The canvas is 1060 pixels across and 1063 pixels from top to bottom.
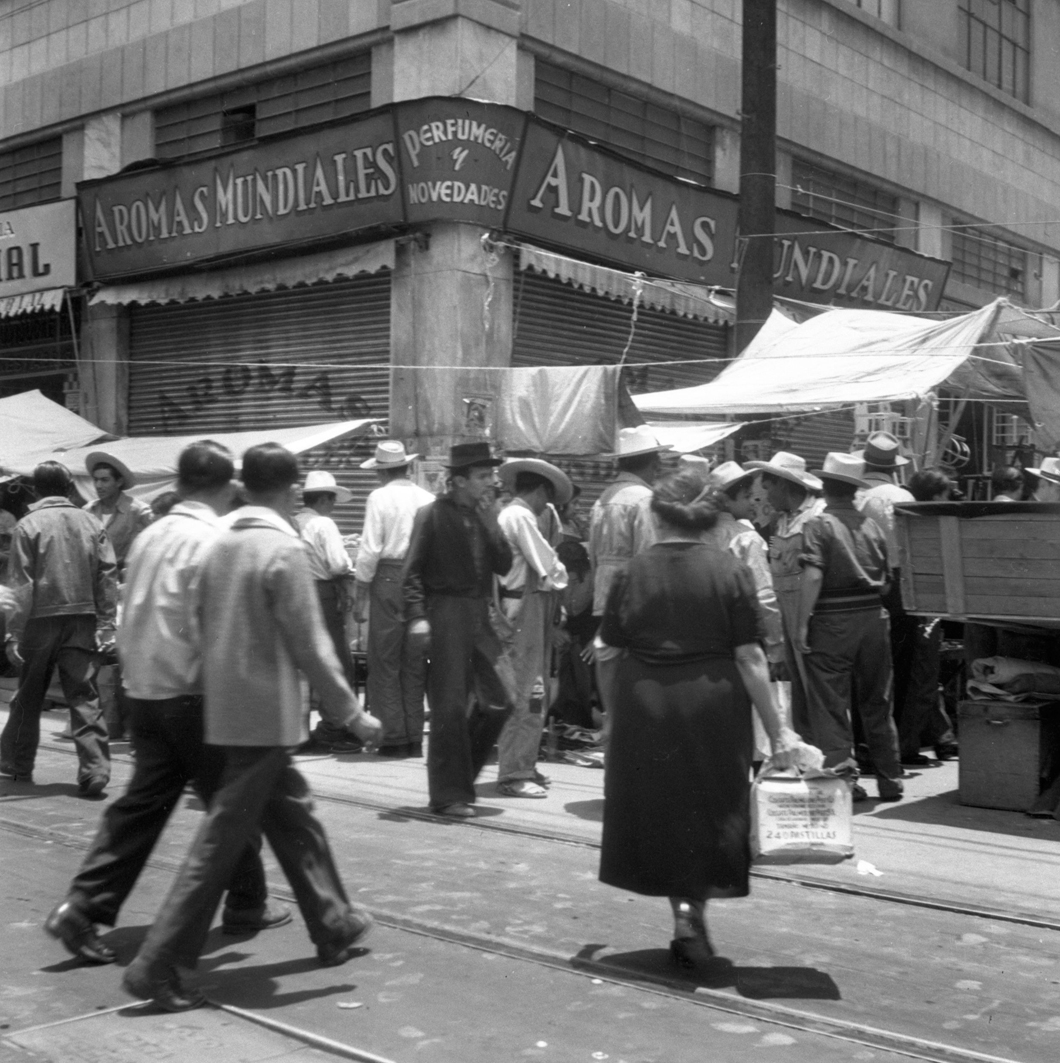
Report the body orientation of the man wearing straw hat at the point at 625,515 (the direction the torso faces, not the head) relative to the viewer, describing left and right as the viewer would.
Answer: facing away from the viewer and to the right of the viewer

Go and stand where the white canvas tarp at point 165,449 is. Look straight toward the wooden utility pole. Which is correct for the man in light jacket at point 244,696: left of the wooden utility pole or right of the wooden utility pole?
right

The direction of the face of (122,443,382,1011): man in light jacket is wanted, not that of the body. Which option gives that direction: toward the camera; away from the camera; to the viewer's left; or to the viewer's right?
away from the camera

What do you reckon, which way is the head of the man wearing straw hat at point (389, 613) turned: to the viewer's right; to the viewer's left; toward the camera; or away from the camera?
away from the camera

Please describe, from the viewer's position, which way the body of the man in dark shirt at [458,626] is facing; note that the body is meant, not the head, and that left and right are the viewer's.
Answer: facing the viewer and to the right of the viewer

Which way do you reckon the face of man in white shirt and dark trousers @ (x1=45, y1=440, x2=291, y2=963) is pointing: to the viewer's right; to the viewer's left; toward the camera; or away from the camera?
away from the camera

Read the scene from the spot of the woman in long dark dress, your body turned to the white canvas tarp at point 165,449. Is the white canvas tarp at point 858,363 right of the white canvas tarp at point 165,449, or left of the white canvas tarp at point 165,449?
right

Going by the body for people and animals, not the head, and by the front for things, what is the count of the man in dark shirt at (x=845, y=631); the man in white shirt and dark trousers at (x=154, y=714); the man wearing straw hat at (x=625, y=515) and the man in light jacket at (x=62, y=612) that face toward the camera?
0

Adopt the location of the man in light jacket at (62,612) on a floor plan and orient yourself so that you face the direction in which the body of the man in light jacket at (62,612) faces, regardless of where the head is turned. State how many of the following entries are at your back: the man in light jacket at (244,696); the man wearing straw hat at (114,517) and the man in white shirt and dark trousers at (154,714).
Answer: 2

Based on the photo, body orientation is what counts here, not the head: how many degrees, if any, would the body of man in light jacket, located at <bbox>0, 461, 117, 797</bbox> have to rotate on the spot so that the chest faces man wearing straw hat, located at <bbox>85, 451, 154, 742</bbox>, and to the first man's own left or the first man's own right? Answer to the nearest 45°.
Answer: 0° — they already face them

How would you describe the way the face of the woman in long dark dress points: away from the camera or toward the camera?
away from the camera

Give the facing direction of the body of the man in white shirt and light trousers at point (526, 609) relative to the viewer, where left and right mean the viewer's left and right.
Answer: facing to the right of the viewer

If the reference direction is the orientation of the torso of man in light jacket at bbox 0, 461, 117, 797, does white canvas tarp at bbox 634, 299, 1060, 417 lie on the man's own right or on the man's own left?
on the man's own right

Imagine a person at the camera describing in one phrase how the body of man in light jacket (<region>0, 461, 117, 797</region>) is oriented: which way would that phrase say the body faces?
away from the camera

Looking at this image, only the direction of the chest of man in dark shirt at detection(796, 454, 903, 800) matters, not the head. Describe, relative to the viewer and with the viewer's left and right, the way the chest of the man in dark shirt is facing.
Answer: facing away from the viewer

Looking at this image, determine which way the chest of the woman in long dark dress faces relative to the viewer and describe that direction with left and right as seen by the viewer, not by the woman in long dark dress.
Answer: facing away from the viewer

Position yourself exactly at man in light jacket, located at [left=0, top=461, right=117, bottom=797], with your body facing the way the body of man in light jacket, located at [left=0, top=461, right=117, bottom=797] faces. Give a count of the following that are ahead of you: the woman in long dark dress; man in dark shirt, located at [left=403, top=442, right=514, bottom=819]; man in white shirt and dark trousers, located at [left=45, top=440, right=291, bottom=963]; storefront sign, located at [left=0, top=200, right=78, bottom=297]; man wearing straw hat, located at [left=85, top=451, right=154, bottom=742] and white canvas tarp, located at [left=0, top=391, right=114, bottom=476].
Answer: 3
